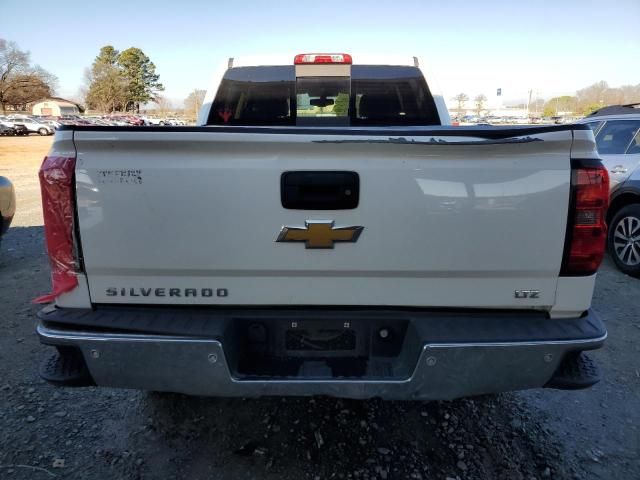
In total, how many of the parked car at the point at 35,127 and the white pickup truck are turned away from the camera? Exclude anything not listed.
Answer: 1

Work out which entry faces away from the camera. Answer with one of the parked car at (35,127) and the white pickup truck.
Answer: the white pickup truck

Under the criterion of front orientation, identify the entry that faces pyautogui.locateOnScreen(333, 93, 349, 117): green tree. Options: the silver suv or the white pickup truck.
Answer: the white pickup truck

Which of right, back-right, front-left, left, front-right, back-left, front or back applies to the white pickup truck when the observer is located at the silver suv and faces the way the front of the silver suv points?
back-left

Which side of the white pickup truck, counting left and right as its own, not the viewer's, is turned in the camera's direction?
back

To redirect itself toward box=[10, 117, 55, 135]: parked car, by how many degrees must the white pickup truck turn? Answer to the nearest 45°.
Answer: approximately 45° to its left

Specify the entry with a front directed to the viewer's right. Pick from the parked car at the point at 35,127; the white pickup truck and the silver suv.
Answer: the parked car

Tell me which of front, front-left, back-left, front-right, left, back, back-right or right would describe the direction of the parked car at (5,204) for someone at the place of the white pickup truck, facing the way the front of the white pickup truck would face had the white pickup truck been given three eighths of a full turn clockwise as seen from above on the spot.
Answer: back
